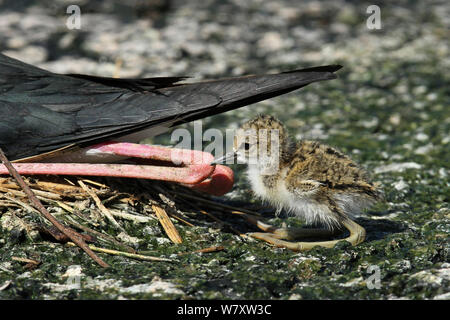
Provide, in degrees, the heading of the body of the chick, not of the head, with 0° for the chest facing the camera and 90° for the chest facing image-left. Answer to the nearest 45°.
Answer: approximately 90°

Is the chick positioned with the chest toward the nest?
yes
